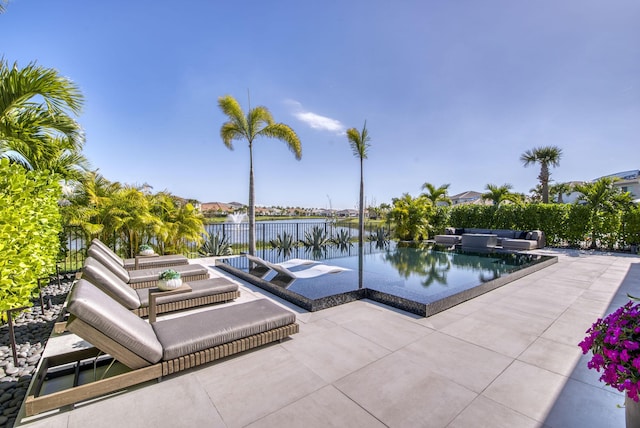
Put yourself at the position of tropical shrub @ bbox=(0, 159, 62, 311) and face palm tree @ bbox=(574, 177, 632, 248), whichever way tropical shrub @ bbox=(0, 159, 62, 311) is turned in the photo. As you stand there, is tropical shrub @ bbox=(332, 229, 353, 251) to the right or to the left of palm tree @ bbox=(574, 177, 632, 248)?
left

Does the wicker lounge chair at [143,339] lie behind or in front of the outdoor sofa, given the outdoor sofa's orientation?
in front

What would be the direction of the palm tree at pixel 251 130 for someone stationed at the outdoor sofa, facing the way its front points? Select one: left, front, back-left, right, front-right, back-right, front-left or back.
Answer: front-right

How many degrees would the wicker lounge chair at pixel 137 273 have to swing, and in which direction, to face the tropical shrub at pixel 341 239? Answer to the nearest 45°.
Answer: approximately 45° to its left

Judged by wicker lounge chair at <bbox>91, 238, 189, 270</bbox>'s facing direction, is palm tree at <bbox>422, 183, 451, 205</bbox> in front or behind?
in front

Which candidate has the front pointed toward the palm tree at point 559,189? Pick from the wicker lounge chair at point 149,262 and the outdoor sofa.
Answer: the wicker lounge chair

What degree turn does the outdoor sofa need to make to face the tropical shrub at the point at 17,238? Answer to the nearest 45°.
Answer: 0° — it already faces it

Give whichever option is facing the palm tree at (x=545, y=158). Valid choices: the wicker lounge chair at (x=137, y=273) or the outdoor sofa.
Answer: the wicker lounge chair

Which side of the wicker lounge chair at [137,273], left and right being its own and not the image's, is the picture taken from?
right

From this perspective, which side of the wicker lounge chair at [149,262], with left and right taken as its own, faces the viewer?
right

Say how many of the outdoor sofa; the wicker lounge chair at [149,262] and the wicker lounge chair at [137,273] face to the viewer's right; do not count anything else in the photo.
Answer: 2

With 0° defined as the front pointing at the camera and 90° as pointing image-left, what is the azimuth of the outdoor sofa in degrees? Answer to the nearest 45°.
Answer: approximately 0°
